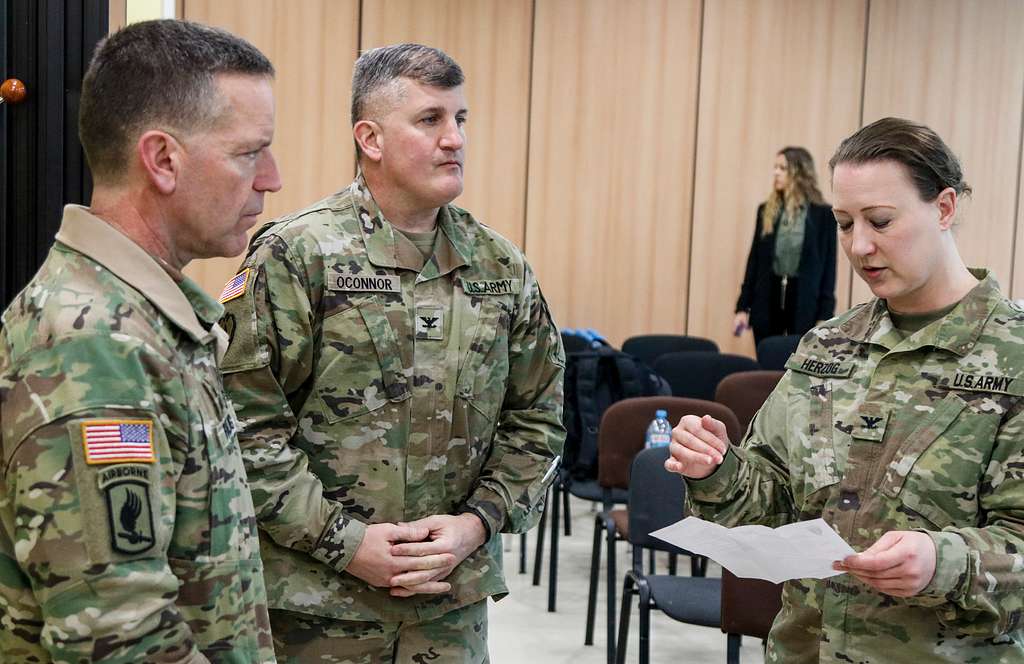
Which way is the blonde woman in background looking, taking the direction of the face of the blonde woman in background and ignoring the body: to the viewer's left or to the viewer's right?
to the viewer's left

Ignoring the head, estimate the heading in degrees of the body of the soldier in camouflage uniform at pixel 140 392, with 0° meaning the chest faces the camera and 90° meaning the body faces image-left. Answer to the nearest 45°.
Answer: approximately 270°

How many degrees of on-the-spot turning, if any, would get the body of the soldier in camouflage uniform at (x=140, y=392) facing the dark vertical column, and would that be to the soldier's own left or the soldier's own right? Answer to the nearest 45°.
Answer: approximately 90° to the soldier's own left

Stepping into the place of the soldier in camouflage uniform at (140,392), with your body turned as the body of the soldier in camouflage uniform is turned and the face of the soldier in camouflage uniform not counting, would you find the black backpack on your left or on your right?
on your left

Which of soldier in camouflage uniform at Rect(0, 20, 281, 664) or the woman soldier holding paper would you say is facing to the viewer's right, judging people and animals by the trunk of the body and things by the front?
the soldier in camouflage uniform

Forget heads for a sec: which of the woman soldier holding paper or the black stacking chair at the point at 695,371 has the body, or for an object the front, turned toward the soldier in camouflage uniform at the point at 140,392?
the woman soldier holding paper

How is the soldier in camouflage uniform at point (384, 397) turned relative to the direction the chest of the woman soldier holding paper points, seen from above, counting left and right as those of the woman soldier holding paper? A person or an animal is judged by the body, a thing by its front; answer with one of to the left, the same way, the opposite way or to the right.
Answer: to the left

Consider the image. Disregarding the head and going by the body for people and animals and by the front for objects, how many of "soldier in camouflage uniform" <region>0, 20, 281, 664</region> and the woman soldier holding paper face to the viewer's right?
1

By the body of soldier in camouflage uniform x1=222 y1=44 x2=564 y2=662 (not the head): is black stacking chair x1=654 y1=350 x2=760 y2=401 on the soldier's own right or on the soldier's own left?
on the soldier's own left

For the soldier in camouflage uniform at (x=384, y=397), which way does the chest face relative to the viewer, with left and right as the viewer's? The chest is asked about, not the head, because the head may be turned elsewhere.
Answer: facing the viewer and to the right of the viewer
